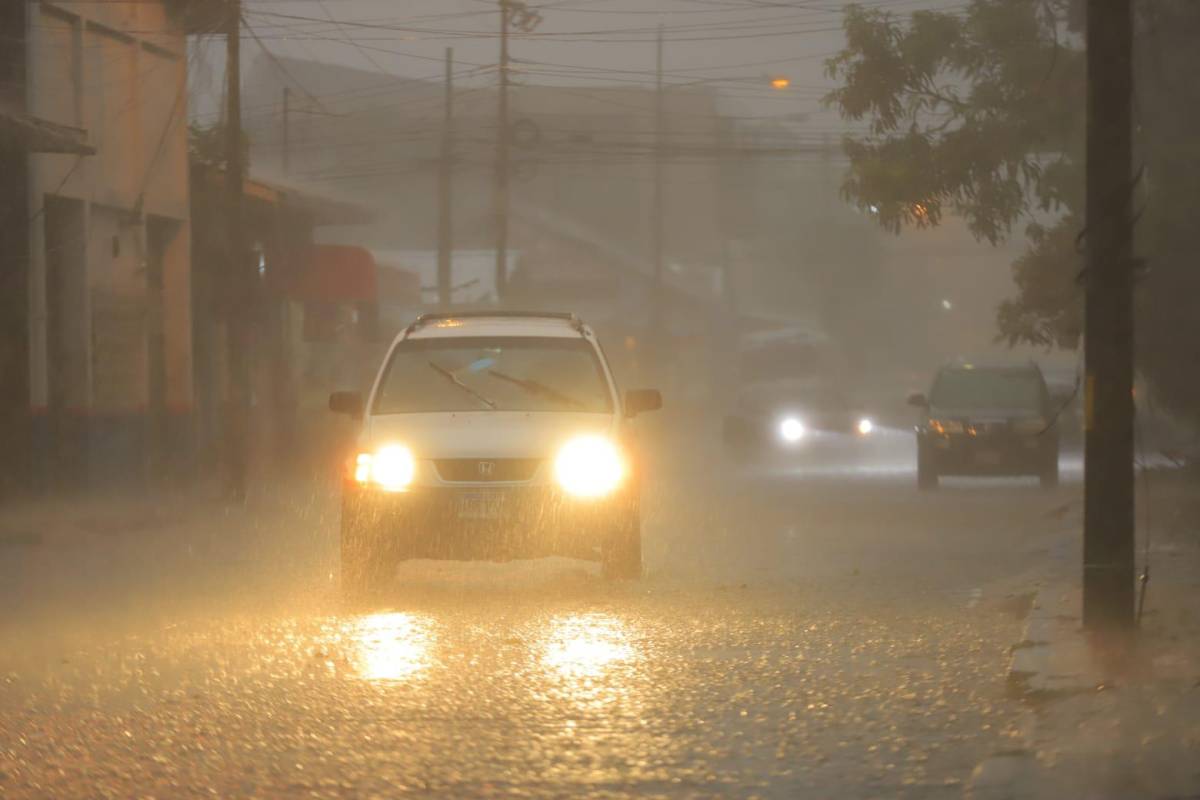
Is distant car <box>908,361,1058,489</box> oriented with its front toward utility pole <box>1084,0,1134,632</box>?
yes

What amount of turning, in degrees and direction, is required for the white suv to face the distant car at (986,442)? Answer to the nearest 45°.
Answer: approximately 135° to its left

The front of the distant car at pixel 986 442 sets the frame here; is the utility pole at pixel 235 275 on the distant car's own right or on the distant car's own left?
on the distant car's own right

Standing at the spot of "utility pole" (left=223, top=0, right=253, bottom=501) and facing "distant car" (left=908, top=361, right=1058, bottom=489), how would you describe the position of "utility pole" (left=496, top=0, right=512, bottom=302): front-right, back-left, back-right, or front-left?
front-left

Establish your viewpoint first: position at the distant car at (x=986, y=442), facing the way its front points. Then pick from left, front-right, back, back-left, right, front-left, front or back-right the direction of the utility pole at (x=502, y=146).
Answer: back-right

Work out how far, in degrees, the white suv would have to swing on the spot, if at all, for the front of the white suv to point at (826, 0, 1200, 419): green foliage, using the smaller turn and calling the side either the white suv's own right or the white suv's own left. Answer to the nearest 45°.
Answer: approximately 135° to the white suv's own left

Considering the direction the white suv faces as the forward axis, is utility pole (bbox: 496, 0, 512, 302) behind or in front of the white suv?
behind

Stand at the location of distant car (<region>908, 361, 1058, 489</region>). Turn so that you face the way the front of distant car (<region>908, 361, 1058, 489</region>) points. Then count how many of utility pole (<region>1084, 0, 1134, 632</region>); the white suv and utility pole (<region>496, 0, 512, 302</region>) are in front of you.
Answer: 2

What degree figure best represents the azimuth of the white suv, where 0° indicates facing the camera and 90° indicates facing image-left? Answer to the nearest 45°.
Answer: approximately 0°

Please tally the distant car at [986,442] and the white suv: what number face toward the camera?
2

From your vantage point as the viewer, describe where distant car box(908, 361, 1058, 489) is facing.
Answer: facing the viewer
